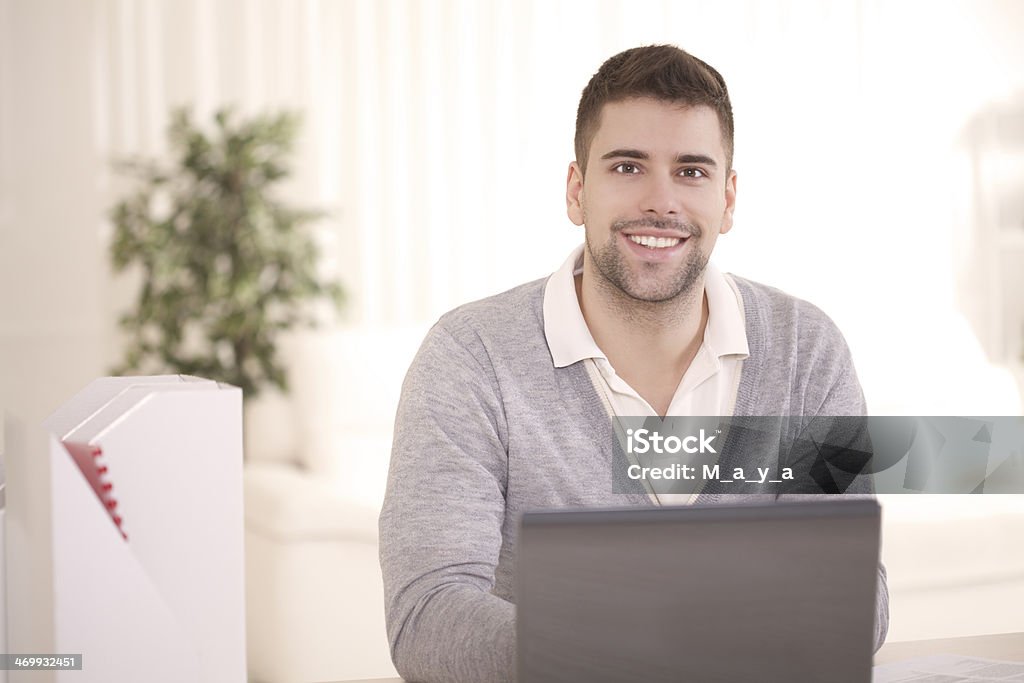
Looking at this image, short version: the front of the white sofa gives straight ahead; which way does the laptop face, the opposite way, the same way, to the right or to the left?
the opposite way

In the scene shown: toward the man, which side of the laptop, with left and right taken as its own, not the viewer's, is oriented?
front

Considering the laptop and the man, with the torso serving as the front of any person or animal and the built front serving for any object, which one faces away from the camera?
the laptop

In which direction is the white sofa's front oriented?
toward the camera

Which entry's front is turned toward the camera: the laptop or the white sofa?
the white sofa

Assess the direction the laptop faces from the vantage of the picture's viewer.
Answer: facing away from the viewer

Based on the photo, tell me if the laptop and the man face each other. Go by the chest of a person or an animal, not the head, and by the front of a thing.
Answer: yes

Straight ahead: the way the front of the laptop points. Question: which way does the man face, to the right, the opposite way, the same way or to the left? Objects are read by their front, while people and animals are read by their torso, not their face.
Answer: the opposite way

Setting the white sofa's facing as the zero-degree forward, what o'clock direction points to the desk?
The desk is roughly at 11 o'clock from the white sofa.

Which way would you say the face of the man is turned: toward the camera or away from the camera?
toward the camera

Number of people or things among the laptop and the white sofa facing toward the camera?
1
